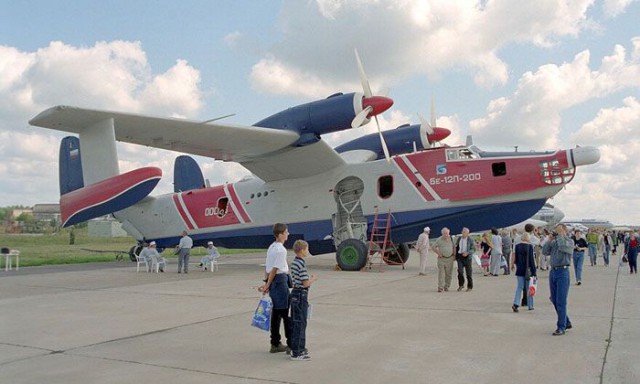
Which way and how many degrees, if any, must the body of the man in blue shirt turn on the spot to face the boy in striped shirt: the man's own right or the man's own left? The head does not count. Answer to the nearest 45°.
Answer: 0° — they already face them

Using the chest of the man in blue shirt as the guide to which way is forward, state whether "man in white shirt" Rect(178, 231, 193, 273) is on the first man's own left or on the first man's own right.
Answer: on the first man's own right

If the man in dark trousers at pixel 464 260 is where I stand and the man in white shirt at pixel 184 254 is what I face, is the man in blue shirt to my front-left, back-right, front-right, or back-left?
back-left

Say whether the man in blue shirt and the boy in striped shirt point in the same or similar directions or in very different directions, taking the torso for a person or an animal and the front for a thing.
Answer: very different directions

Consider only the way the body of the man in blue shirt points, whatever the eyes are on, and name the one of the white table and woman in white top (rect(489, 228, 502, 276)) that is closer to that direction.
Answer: the white table

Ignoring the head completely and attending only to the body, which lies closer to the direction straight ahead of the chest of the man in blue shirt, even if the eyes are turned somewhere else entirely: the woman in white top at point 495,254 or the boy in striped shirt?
the boy in striped shirt
